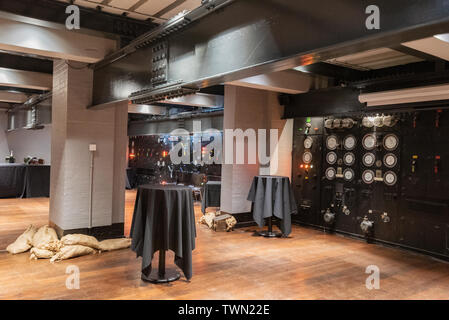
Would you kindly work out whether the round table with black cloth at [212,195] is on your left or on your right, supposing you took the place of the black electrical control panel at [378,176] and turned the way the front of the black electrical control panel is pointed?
on your right

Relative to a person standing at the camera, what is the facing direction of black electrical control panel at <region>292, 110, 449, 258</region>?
facing the viewer and to the left of the viewer

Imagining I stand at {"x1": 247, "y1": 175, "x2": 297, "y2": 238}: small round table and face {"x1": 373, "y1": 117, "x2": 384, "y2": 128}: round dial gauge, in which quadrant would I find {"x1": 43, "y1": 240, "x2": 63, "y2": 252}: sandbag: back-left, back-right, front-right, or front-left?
back-right

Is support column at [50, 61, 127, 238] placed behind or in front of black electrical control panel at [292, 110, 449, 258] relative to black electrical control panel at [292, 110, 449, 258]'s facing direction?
in front

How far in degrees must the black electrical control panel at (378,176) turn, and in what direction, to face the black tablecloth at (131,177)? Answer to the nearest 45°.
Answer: approximately 90° to its right

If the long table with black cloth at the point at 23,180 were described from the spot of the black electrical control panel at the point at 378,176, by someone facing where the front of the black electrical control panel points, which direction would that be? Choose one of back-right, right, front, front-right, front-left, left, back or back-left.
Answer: front-right

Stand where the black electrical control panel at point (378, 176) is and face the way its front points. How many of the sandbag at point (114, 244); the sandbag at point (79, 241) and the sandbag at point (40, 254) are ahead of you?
3

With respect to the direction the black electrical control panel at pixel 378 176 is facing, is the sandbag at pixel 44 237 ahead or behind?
ahead

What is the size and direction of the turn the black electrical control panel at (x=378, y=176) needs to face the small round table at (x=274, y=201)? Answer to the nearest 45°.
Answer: approximately 45° to its right

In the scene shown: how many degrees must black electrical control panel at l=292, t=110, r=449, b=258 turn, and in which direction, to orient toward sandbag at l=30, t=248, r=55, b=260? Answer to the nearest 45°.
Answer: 0° — it already faces it

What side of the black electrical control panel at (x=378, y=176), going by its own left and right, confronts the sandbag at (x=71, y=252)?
front

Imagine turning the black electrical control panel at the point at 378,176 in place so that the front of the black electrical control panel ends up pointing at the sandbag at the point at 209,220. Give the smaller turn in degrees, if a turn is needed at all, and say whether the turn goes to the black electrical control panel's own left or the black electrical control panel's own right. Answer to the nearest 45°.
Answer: approximately 45° to the black electrical control panel's own right

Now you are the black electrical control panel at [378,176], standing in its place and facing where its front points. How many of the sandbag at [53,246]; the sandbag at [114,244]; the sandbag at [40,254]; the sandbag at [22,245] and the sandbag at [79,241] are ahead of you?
5
